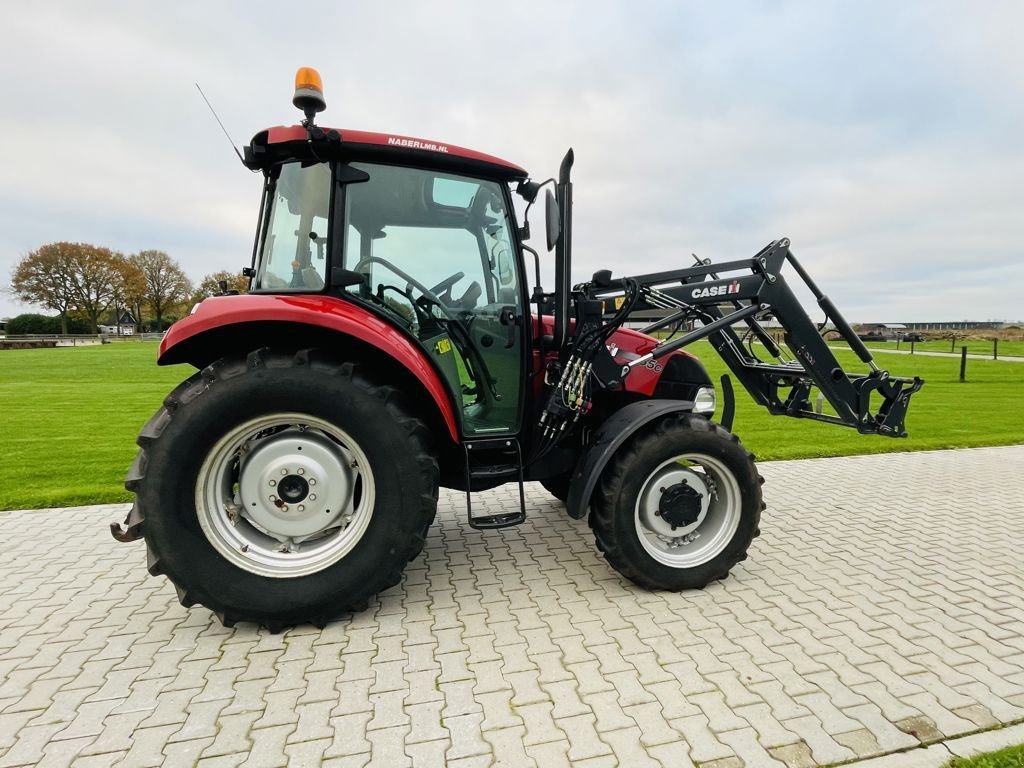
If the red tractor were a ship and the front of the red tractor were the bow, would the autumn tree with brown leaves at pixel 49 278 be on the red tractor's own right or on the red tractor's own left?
on the red tractor's own left

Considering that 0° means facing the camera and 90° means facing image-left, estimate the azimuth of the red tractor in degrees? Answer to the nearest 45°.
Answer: approximately 270°
